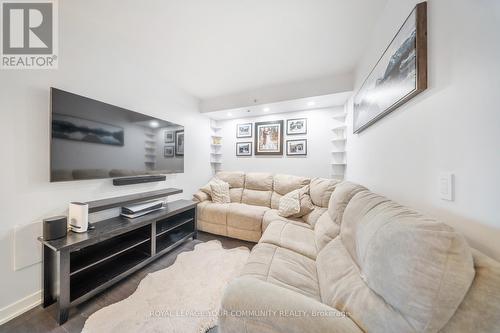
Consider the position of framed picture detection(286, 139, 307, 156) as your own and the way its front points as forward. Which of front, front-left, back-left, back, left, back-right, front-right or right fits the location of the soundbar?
front-right

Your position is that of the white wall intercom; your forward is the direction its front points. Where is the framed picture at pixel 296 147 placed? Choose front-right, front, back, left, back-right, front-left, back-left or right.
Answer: right

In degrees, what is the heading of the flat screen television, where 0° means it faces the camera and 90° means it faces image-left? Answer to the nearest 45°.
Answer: approximately 315°

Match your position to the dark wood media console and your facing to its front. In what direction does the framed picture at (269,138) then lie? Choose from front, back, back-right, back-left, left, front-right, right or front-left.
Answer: front-left

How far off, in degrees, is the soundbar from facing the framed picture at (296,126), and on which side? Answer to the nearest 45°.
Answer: approximately 45° to its left

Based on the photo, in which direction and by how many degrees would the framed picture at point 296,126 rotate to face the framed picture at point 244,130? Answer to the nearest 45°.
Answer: approximately 90° to its right
